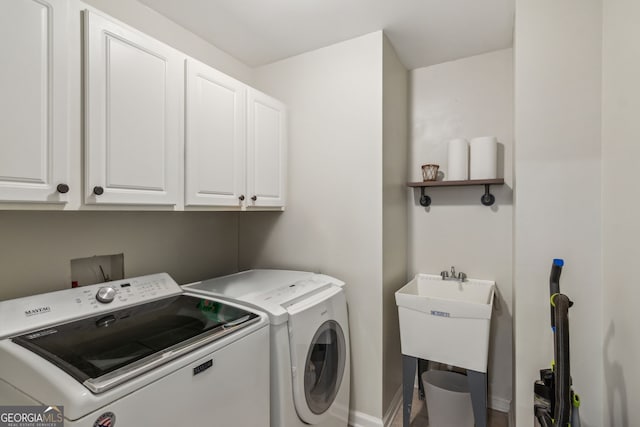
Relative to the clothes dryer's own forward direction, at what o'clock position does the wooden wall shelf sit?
The wooden wall shelf is roughly at 10 o'clock from the clothes dryer.

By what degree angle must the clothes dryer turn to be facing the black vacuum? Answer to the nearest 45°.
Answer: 0° — it already faces it

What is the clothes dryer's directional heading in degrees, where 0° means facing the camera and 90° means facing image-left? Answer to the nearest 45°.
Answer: approximately 315°

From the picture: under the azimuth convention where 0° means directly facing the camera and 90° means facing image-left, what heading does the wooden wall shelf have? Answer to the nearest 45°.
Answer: approximately 0°

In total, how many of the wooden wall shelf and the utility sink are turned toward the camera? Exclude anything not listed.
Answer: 2

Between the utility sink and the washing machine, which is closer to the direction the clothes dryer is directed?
the utility sink

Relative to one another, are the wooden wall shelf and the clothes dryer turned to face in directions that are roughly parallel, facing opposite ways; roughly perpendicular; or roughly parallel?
roughly perpendicular

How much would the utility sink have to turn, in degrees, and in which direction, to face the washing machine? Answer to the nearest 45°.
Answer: approximately 45° to its right
